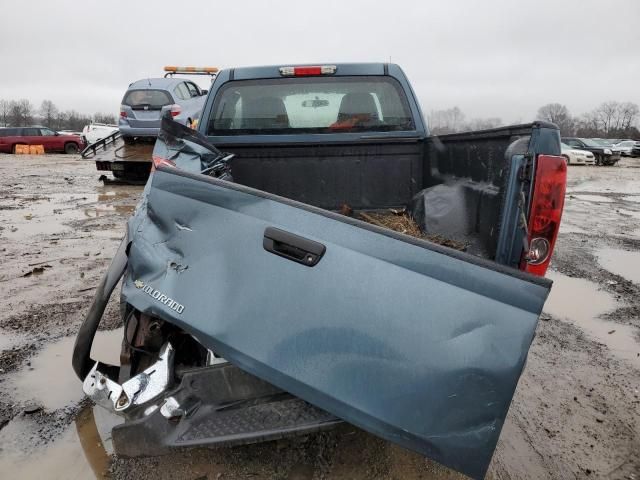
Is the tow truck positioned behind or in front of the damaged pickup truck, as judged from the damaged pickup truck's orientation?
in front

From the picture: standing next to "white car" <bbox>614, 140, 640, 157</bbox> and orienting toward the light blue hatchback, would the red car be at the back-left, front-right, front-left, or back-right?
front-right

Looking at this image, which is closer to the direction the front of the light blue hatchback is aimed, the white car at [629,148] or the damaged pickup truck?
the white car

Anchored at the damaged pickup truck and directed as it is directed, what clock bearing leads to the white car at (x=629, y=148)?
The white car is roughly at 1 o'clock from the damaged pickup truck.

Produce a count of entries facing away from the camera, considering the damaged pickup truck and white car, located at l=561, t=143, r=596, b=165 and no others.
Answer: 1

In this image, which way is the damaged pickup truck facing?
away from the camera

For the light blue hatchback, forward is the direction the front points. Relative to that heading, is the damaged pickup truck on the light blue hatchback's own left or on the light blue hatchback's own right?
on the light blue hatchback's own right

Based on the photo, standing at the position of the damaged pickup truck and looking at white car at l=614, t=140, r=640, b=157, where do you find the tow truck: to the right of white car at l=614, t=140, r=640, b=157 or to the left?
left

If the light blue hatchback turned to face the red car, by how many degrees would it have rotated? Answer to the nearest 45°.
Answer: approximately 45° to its left
